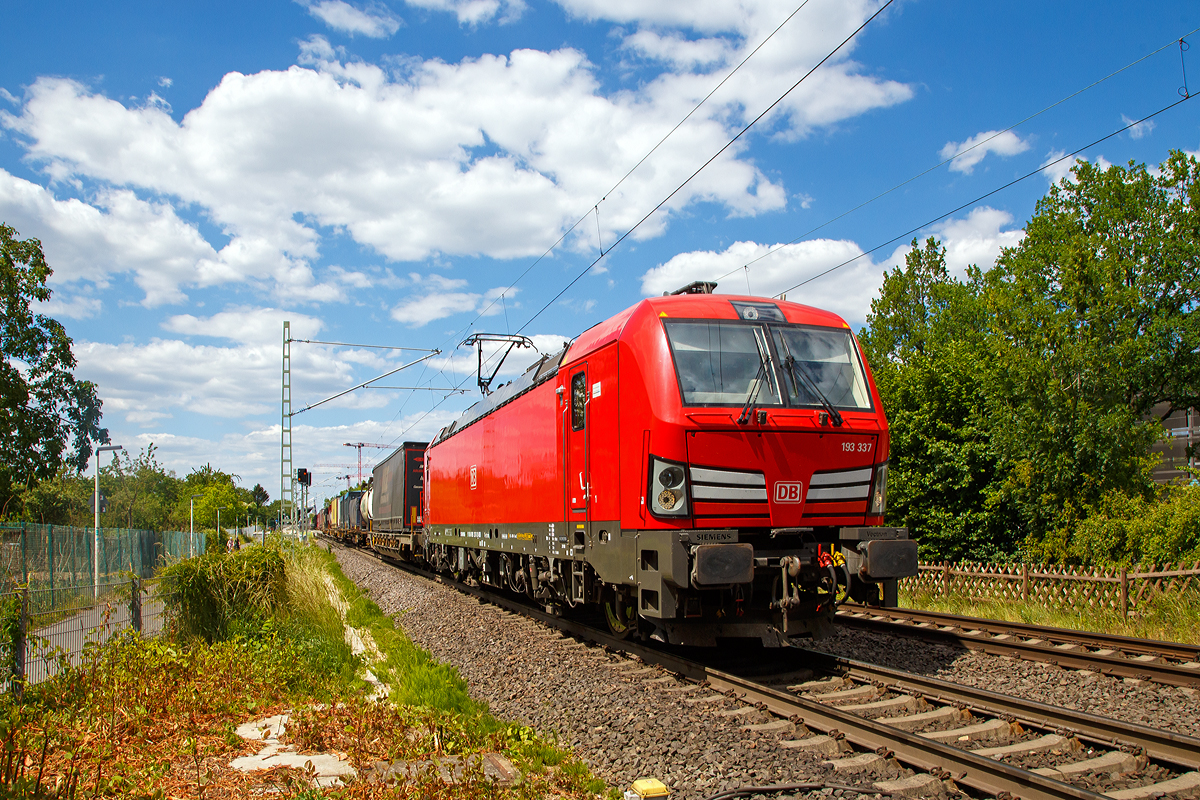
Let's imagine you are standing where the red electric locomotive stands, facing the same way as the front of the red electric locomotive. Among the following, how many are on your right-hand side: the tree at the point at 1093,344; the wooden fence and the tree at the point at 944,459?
0

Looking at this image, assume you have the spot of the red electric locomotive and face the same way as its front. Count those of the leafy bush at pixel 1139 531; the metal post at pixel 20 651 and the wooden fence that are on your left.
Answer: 2

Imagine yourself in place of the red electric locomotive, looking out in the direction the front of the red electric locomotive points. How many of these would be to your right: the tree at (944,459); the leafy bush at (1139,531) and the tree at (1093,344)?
0

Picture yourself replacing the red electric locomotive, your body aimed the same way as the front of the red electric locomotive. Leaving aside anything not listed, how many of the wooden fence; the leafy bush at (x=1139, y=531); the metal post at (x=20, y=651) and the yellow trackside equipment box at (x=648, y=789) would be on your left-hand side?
2

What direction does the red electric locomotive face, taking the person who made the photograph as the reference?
facing the viewer and to the right of the viewer

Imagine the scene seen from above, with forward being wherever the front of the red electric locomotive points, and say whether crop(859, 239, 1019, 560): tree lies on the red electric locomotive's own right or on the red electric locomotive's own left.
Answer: on the red electric locomotive's own left

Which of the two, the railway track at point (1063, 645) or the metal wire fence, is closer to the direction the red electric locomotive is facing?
the railway track

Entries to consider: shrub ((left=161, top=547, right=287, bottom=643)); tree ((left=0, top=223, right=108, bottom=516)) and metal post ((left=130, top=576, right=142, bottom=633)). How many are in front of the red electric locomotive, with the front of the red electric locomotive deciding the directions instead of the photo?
0

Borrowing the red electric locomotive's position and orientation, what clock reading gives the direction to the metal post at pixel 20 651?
The metal post is roughly at 2 o'clock from the red electric locomotive.

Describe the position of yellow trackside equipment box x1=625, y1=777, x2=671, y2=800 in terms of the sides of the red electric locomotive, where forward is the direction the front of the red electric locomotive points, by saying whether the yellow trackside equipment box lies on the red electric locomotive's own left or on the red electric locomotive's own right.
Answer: on the red electric locomotive's own right

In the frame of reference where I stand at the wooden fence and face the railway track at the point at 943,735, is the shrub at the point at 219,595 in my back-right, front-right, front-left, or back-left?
front-right

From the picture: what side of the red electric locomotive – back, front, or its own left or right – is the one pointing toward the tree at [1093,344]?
left
